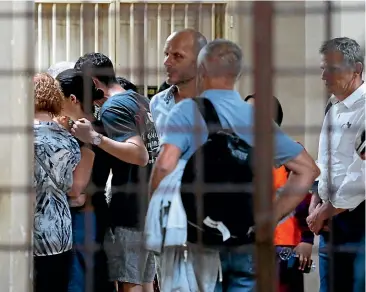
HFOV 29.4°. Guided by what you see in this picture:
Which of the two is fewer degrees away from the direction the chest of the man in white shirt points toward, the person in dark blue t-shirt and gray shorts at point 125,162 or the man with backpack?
the man with backpack

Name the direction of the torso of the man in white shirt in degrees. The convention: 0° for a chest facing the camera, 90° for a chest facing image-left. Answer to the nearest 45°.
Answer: approximately 45°

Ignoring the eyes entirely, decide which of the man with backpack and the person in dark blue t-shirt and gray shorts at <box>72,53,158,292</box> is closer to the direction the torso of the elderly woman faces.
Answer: the person in dark blue t-shirt and gray shorts

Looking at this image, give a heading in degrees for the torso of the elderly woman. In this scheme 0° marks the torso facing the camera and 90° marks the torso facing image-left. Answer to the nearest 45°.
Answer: approximately 225°

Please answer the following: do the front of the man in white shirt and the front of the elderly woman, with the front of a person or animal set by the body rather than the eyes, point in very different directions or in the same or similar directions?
very different directions

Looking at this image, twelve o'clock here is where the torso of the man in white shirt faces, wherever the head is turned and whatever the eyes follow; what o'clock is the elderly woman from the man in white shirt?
The elderly woman is roughly at 1 o'clock from the man in white shirt.

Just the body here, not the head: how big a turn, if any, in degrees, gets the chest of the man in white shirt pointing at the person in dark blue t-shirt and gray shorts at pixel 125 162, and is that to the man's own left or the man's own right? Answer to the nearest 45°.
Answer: approximately 45° to the man's own right

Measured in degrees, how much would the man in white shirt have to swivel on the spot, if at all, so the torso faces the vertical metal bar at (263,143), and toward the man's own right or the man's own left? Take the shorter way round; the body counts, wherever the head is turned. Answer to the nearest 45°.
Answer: approximately 45° to the man's own left
